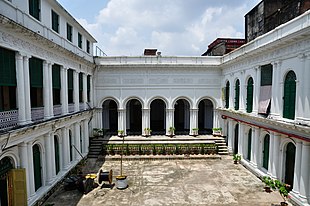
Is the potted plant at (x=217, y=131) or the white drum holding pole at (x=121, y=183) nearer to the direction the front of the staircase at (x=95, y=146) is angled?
the white drum holding pole

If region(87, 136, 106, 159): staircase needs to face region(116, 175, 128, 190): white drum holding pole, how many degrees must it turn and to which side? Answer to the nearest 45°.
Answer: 0° — it already faces it

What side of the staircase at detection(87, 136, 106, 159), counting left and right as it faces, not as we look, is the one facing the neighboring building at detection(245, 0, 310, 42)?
left
